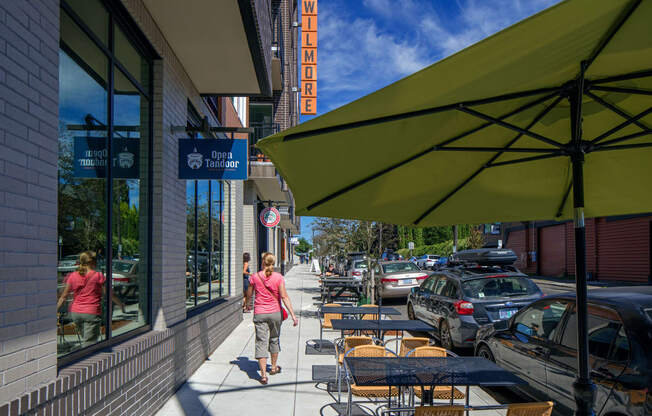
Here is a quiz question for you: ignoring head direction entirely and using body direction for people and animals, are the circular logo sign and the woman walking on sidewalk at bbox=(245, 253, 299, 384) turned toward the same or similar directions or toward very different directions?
very different directions

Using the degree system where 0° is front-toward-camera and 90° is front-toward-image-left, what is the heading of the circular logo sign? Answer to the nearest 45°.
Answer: approximately 0°

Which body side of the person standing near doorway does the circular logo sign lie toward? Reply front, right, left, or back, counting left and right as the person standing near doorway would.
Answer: left

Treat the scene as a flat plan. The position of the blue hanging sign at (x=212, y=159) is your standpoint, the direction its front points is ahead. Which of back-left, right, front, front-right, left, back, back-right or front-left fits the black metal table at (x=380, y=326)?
left

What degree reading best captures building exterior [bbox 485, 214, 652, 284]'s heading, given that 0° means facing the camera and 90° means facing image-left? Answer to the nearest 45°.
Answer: approximately 45°

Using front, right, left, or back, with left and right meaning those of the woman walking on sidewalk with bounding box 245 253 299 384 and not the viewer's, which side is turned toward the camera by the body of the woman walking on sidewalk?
back

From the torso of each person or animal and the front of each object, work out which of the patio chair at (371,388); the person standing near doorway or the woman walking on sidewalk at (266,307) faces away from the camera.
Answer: the woman walking on sidewalk

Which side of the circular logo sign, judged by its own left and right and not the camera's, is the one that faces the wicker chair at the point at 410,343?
front
